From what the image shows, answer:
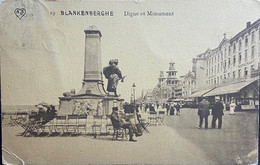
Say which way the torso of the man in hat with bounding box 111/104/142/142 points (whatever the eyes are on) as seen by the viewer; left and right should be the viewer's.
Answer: facing to the right of the viewer
